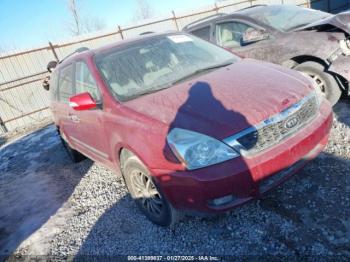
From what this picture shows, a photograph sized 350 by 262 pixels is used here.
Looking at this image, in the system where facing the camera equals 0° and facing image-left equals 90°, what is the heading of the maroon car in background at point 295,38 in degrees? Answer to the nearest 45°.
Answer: approximately 315°

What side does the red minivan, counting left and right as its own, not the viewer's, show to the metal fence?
back

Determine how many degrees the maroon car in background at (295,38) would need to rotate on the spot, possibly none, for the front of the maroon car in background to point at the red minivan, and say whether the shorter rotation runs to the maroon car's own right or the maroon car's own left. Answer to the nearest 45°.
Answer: approximately 90° to the maroon car's own right

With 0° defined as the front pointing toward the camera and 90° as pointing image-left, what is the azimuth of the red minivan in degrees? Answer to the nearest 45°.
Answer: approximately 315°
